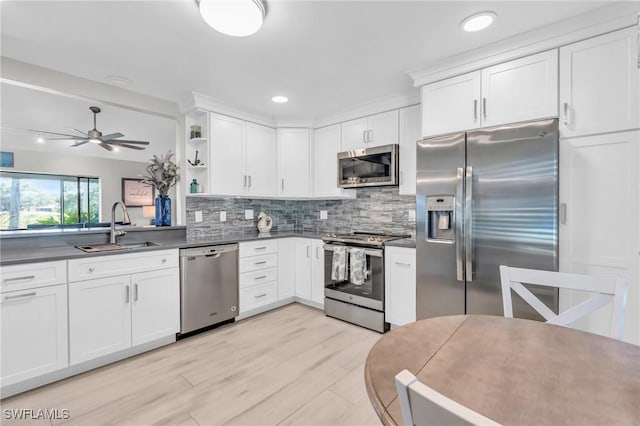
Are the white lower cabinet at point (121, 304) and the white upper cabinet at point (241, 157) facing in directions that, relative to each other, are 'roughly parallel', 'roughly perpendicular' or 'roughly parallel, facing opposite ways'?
roughly parallel

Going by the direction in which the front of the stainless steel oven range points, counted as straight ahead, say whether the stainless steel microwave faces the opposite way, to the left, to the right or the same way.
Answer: the same way

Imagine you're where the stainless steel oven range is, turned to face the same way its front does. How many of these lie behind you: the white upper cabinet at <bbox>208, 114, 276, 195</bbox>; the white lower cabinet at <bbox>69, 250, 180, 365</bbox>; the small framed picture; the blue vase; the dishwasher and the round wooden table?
0

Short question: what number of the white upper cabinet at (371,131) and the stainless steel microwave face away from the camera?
0

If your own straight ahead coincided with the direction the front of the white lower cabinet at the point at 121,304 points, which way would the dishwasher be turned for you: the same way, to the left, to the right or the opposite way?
the same way

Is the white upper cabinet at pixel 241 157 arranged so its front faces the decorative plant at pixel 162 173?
no

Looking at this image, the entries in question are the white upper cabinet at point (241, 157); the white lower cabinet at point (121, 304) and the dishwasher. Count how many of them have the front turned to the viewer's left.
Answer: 0

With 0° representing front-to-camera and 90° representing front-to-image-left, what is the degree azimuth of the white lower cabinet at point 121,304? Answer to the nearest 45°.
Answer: approximately 315°

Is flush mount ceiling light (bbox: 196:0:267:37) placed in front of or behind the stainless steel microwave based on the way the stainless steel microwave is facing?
in front

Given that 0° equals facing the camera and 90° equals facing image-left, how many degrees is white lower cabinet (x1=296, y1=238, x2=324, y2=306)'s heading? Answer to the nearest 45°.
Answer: approximately 45°

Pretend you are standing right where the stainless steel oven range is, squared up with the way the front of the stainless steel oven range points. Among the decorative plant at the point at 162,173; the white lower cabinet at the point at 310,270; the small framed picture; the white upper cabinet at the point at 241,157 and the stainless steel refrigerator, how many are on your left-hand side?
1

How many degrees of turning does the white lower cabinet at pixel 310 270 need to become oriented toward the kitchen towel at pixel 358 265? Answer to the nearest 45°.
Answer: approximately 90° to its left

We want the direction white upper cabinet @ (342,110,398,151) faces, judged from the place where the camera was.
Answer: facing the viewer and to the left of the viewer
